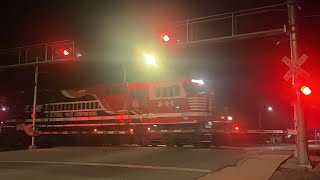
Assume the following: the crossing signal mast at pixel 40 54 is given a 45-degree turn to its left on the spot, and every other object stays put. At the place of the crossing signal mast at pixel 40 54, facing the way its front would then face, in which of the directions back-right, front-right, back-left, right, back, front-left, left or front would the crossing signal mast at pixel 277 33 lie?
front

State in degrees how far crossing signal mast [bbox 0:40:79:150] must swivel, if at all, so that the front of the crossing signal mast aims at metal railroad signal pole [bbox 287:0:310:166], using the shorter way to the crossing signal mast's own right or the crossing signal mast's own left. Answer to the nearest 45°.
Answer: approximately 45° to the crossing signal mast's own left

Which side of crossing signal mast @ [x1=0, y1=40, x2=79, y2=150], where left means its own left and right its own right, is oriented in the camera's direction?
front
